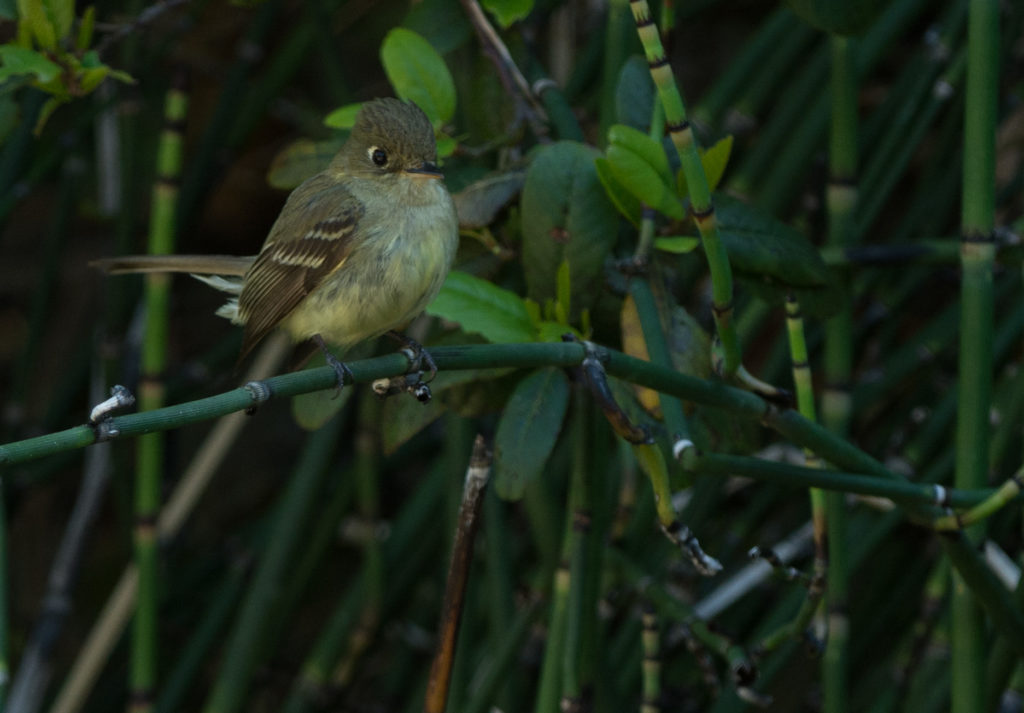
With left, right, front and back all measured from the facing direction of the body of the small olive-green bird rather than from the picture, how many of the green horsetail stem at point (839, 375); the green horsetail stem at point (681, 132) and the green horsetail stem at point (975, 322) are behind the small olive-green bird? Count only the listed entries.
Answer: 0

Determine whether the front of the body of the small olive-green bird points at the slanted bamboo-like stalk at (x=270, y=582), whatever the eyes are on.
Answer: no

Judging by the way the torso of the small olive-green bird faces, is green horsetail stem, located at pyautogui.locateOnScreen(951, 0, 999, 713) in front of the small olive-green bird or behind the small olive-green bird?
in front

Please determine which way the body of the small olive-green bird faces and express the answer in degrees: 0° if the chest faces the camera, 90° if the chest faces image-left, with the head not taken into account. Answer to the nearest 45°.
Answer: approximately 315°
